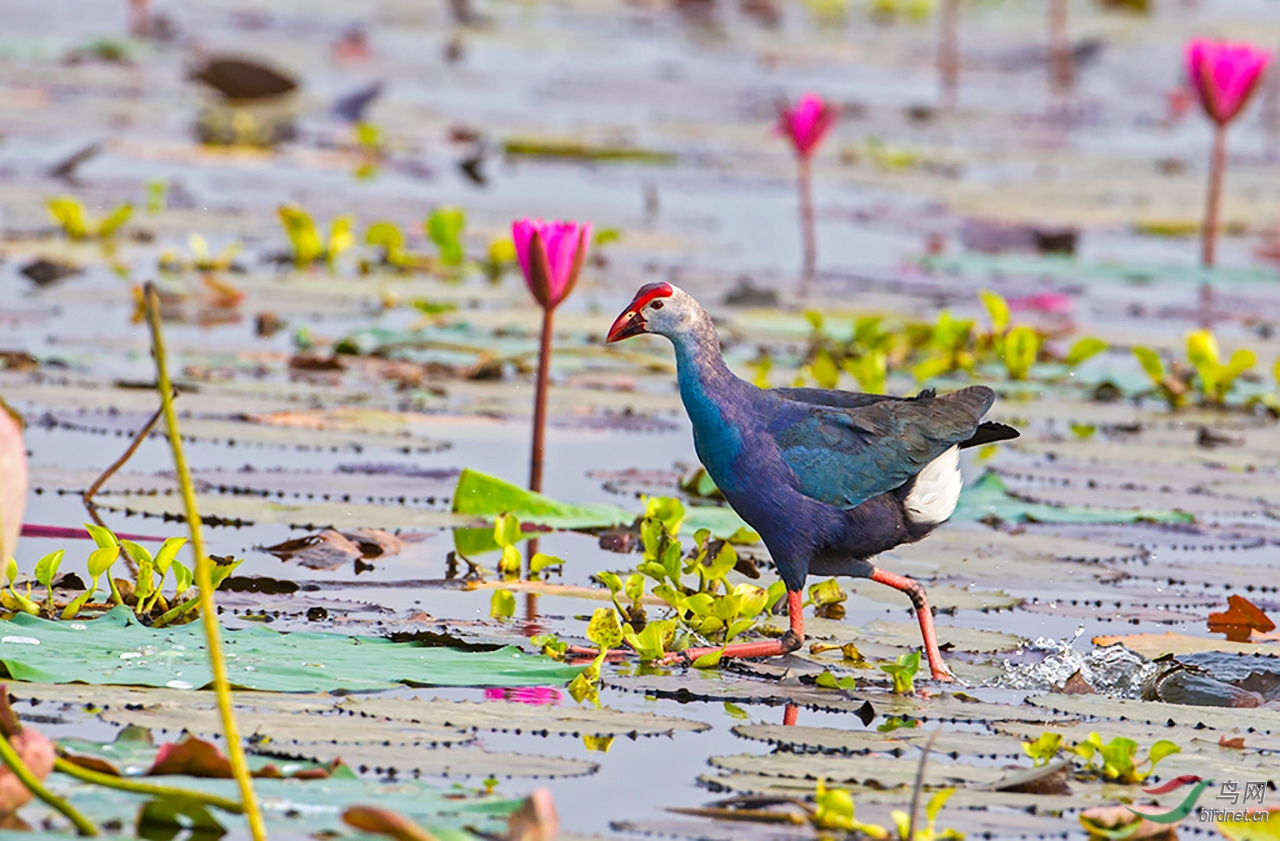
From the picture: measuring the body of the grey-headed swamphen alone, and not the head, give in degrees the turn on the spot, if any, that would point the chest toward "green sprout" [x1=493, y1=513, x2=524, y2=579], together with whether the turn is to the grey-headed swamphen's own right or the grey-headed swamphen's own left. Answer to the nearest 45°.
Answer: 0° — it already faces it

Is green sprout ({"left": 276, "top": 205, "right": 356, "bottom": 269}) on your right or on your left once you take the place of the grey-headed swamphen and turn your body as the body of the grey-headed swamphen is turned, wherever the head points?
on your right

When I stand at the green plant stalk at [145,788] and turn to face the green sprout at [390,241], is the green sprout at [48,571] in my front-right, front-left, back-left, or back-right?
front-left

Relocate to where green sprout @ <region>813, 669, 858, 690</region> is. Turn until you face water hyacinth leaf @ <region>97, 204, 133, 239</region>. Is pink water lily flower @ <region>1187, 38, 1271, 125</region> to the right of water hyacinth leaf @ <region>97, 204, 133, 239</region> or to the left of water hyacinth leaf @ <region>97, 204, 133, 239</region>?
right

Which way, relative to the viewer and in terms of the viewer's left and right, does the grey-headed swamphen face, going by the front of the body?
facing to the left of the viewer

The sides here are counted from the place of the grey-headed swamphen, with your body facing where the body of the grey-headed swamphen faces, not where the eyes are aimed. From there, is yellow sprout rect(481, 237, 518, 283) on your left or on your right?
on your right

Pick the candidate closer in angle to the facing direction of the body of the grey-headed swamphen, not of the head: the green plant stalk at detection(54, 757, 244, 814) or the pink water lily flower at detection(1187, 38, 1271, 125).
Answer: the green plant stalk

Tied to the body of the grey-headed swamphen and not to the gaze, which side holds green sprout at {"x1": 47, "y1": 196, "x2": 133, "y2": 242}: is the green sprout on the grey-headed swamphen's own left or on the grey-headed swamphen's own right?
on the grey-headed swamphen's own right

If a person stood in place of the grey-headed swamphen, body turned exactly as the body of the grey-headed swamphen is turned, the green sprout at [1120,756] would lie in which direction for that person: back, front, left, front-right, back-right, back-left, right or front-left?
back-left

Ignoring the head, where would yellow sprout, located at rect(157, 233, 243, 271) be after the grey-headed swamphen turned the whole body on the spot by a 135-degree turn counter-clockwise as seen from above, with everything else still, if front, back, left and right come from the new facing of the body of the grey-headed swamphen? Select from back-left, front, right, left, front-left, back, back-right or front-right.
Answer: back

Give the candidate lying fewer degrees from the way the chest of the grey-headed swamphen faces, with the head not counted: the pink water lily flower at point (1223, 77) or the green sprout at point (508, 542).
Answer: the green sprout

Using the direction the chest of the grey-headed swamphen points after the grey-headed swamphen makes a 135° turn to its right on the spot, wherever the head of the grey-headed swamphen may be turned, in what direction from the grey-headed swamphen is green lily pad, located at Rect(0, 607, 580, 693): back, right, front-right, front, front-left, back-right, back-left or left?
back

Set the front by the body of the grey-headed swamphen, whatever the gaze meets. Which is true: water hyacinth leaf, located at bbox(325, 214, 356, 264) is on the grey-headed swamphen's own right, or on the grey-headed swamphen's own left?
on the grey-headed swamphen's own right

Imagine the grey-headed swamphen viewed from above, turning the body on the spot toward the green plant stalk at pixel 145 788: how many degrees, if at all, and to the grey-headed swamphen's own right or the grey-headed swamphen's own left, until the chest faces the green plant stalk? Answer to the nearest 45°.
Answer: approximately 45° to the grey-headed swamphen's own left
